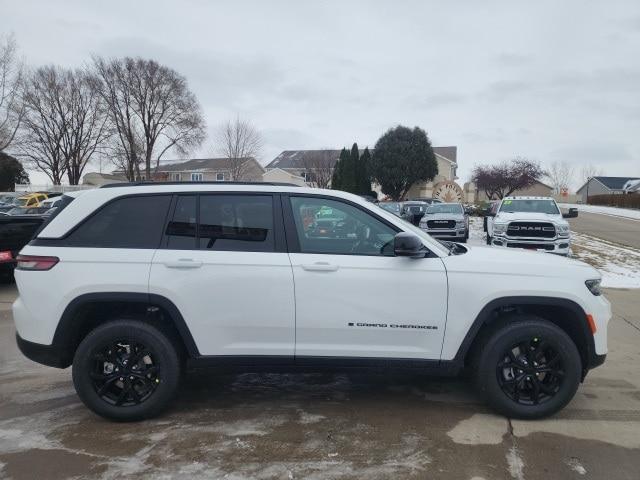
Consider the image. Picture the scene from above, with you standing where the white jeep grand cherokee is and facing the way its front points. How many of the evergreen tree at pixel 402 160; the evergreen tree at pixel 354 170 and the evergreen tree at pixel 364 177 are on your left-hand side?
3

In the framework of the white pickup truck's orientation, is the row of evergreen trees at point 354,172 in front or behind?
behind

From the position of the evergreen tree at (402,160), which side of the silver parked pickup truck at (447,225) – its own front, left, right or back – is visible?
back

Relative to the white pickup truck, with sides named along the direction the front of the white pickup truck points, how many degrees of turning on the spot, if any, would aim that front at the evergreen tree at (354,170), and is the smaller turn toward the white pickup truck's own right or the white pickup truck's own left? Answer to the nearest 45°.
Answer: approximately 135° to the white pickup truck's own right

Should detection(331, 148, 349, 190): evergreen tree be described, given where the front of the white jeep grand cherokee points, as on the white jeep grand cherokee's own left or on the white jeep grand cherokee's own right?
on the white jeep grand cherokee's own left

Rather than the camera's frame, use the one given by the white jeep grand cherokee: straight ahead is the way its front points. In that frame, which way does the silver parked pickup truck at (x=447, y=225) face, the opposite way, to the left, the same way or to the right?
to the right

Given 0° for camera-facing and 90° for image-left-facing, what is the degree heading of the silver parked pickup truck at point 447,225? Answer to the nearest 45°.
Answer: approximately 0°

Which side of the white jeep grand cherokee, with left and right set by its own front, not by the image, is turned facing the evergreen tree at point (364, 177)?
left

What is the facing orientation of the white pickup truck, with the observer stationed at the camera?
facing the viewer

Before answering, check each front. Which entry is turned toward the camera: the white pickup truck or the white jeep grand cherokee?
the white pickup truck

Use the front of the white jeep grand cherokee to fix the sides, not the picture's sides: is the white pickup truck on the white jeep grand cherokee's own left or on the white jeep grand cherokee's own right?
on the white jeep grand cherokee's own left

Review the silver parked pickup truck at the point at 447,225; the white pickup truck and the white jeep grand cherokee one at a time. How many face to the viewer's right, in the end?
1

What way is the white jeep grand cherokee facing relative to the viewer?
to the viewer's right
